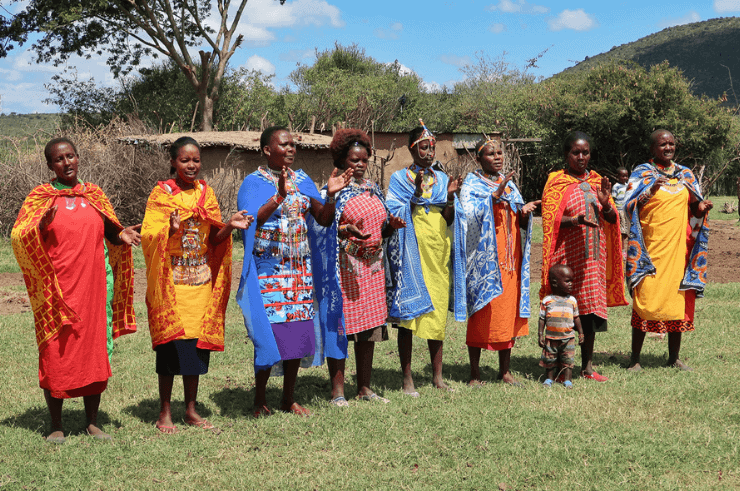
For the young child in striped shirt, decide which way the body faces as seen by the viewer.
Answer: toward the camera

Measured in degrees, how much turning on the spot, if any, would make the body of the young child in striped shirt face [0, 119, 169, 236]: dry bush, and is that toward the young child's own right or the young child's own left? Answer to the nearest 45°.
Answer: approximately 135° to the young child's own right

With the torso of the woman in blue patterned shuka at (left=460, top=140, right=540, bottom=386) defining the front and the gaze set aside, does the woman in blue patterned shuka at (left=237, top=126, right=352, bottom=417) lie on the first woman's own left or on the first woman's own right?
on the first woman's own right

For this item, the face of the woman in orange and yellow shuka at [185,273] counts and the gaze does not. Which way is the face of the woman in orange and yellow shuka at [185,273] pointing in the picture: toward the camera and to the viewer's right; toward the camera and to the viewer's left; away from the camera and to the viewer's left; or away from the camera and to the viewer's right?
toward the camera and to the viewer's right

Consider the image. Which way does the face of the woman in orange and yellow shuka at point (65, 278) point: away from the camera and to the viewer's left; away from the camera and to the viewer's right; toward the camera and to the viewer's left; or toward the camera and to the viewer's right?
toward the camera and to the viewer's right

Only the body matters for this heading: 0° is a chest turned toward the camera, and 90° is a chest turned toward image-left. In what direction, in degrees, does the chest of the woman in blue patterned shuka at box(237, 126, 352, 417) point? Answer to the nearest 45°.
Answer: approximately 315°

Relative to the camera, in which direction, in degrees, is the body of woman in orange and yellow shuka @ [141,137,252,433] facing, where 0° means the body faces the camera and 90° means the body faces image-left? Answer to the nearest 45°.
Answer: approximately 315°

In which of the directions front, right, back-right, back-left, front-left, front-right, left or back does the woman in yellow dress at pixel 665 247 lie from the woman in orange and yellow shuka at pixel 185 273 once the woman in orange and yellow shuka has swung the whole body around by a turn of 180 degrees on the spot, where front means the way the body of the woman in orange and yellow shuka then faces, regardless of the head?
back-right

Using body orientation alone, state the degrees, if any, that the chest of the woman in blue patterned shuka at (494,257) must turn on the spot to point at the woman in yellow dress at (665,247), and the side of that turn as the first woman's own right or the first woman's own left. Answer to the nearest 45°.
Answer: approximately 90° to the first woman's own left

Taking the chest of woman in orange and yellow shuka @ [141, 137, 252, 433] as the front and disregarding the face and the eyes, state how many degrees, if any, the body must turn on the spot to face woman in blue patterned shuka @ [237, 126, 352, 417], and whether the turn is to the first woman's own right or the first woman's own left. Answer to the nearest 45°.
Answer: approximately 45° to the first woman's own left

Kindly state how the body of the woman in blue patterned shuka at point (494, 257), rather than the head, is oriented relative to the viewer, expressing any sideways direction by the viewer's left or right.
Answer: facing the viewer and to the right of the viewer

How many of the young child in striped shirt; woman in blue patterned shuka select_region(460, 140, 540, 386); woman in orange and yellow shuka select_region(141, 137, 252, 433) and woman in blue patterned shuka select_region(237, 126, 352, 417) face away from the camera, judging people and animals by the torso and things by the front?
0

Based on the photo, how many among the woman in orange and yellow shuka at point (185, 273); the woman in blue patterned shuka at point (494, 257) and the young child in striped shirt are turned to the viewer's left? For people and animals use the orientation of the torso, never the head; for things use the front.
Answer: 0
